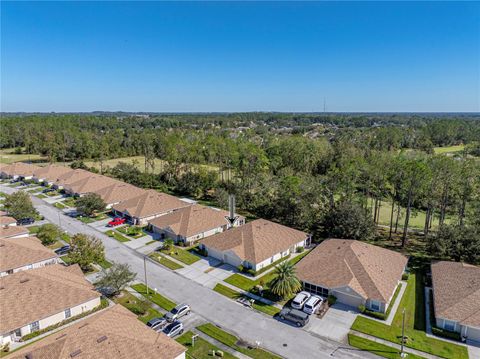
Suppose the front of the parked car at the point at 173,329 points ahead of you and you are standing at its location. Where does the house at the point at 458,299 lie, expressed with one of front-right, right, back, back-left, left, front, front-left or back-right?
back-left

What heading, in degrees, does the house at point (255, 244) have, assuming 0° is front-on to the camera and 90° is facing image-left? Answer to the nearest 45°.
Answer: approximately 45°

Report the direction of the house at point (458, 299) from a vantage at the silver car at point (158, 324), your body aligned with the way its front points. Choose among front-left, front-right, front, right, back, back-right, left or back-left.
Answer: back-left

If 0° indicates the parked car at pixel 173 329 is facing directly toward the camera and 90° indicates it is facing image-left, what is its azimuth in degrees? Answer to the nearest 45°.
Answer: approximately 45°

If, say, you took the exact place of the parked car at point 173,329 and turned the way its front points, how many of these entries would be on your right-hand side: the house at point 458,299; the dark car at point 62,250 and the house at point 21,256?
2

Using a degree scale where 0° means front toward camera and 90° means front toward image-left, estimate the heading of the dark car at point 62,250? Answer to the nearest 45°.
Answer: approximately 45°

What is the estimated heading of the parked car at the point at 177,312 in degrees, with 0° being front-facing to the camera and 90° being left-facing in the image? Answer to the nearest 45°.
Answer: approximately 45°

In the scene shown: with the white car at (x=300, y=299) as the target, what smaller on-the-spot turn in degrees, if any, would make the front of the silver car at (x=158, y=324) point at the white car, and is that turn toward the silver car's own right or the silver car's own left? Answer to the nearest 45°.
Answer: approximately 135° to the silver car's own left

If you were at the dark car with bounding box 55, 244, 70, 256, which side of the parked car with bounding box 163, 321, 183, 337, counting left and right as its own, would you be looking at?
right

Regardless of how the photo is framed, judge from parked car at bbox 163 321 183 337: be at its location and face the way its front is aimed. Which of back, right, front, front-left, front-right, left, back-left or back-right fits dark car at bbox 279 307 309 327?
back-left

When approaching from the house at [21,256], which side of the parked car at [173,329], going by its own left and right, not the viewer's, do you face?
right

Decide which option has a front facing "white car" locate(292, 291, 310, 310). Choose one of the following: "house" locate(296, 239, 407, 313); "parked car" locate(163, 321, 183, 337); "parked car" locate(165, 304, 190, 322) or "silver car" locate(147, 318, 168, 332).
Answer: the house

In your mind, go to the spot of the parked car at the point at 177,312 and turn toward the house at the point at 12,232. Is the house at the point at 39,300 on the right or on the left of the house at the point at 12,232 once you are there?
left
